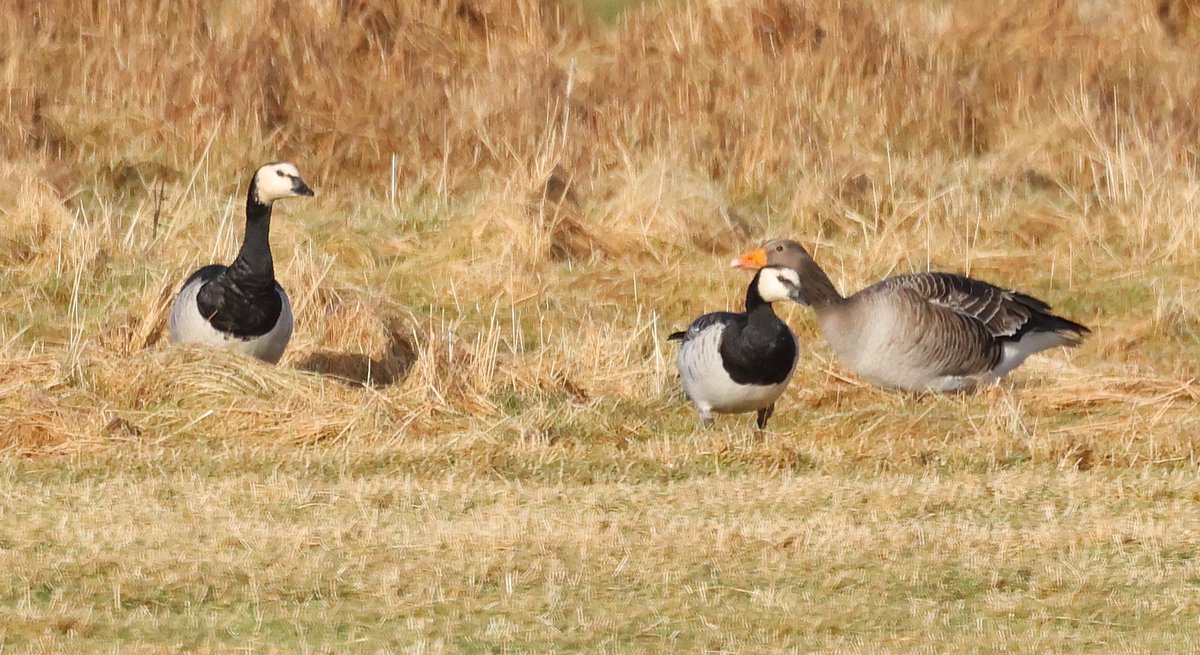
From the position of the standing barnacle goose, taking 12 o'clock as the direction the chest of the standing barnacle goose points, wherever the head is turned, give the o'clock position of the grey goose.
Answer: The grey goose is roughly at 9 o'clock from the standing barnacle goose.

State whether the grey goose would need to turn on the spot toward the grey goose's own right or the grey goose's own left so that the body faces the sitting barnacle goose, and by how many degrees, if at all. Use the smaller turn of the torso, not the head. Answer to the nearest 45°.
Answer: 0° — it already faces it

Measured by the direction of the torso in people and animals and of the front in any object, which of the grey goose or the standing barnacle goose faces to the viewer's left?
the grey goose

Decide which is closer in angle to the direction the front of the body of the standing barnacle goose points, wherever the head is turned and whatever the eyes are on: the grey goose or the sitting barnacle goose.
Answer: the grey goose

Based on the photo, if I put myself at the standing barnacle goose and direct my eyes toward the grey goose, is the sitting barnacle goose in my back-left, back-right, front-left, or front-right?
back-left

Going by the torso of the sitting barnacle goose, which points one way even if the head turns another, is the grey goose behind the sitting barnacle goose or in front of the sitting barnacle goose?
in front

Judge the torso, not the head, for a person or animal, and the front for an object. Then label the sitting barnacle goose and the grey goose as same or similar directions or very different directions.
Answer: very different directions

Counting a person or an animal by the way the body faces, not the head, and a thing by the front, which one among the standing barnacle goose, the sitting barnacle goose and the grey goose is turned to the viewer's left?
the grey goose

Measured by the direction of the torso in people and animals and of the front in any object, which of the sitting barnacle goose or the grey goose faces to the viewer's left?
the grey goose

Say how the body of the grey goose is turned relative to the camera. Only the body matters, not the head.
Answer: to the viewer's left

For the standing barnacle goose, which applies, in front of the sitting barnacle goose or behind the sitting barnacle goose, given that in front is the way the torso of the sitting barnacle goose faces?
in front

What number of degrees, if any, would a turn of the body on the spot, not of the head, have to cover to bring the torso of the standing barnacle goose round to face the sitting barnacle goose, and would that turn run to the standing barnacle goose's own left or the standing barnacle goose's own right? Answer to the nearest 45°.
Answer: approximately 135° to the standing barnacle goose's own right

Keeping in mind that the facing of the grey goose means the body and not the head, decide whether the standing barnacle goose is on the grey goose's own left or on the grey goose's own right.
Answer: on the grey goose's own left
